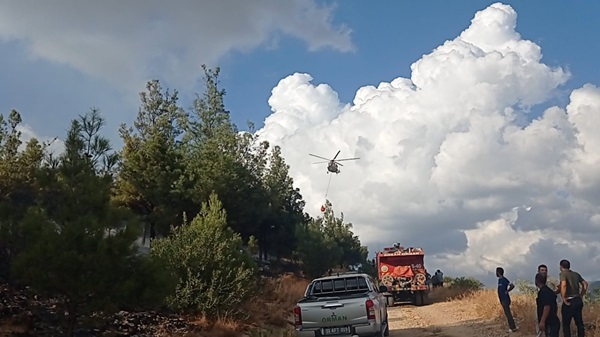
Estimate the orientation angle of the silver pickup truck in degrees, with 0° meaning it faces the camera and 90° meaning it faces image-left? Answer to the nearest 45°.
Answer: approximately 180°

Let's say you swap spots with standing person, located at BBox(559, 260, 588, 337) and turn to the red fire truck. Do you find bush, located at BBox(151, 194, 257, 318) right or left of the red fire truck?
left

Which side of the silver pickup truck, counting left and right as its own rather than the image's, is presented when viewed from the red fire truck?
front

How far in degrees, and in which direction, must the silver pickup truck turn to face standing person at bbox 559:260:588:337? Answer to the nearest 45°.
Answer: approximately 90° to its right

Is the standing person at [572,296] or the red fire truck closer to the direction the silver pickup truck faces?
the red fire truck

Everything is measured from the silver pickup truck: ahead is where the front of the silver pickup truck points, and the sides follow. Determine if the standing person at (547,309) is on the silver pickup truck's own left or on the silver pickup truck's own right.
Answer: on the silver pickup truck's own right

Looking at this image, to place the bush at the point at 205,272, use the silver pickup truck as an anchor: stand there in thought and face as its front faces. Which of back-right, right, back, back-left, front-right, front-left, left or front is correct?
front-left
